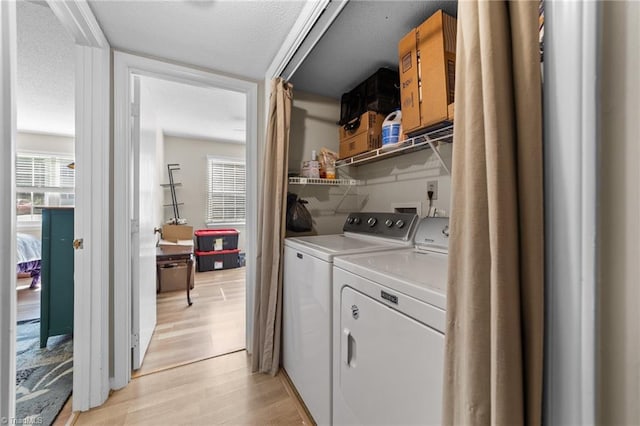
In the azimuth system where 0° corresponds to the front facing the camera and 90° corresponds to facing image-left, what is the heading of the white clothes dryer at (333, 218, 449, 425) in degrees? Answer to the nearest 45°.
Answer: approximately 45°

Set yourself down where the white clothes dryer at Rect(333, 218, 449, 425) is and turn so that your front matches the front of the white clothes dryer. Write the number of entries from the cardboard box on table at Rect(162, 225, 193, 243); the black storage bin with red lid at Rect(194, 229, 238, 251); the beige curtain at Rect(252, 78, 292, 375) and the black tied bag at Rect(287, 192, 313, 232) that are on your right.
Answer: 4

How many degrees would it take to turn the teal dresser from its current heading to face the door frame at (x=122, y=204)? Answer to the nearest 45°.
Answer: approximately 90° to its left

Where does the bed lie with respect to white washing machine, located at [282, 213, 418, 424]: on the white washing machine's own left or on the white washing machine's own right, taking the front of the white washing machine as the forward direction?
on the white washing machine's own right

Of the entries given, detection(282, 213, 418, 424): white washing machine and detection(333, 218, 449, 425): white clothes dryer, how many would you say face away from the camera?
0

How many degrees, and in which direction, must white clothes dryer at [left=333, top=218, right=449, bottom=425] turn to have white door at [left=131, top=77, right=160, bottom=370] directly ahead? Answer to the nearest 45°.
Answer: approximately 45° to its right

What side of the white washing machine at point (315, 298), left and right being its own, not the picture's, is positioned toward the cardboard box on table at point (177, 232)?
right

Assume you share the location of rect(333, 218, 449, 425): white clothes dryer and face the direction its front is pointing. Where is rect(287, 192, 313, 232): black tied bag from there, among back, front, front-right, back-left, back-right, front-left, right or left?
right

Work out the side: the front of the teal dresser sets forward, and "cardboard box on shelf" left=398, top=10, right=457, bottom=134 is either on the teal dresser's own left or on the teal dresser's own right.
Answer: on the teal dresser's own left

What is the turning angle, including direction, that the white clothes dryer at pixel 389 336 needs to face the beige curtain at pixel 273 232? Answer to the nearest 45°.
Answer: approximately 90° to its right

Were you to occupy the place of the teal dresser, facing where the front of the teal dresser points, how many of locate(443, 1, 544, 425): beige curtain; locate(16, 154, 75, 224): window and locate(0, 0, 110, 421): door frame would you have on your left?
2

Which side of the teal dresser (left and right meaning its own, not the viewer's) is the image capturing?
left

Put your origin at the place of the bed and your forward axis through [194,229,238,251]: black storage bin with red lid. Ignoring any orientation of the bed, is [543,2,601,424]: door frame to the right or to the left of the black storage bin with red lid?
right
